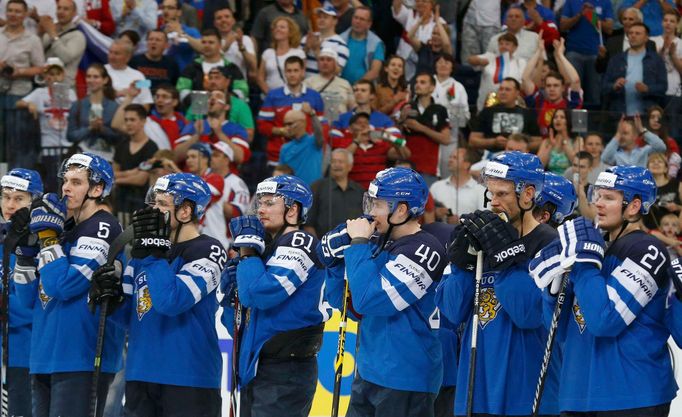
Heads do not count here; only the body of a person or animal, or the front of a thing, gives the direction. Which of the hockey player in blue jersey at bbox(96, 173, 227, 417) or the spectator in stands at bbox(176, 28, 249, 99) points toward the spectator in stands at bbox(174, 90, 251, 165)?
the spectator in stands at bbox(176, 28, 249, 99)

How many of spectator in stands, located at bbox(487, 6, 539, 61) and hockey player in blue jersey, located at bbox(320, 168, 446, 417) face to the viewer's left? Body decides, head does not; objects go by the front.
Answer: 1

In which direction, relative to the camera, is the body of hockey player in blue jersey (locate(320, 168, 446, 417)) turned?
to the viewer's left
